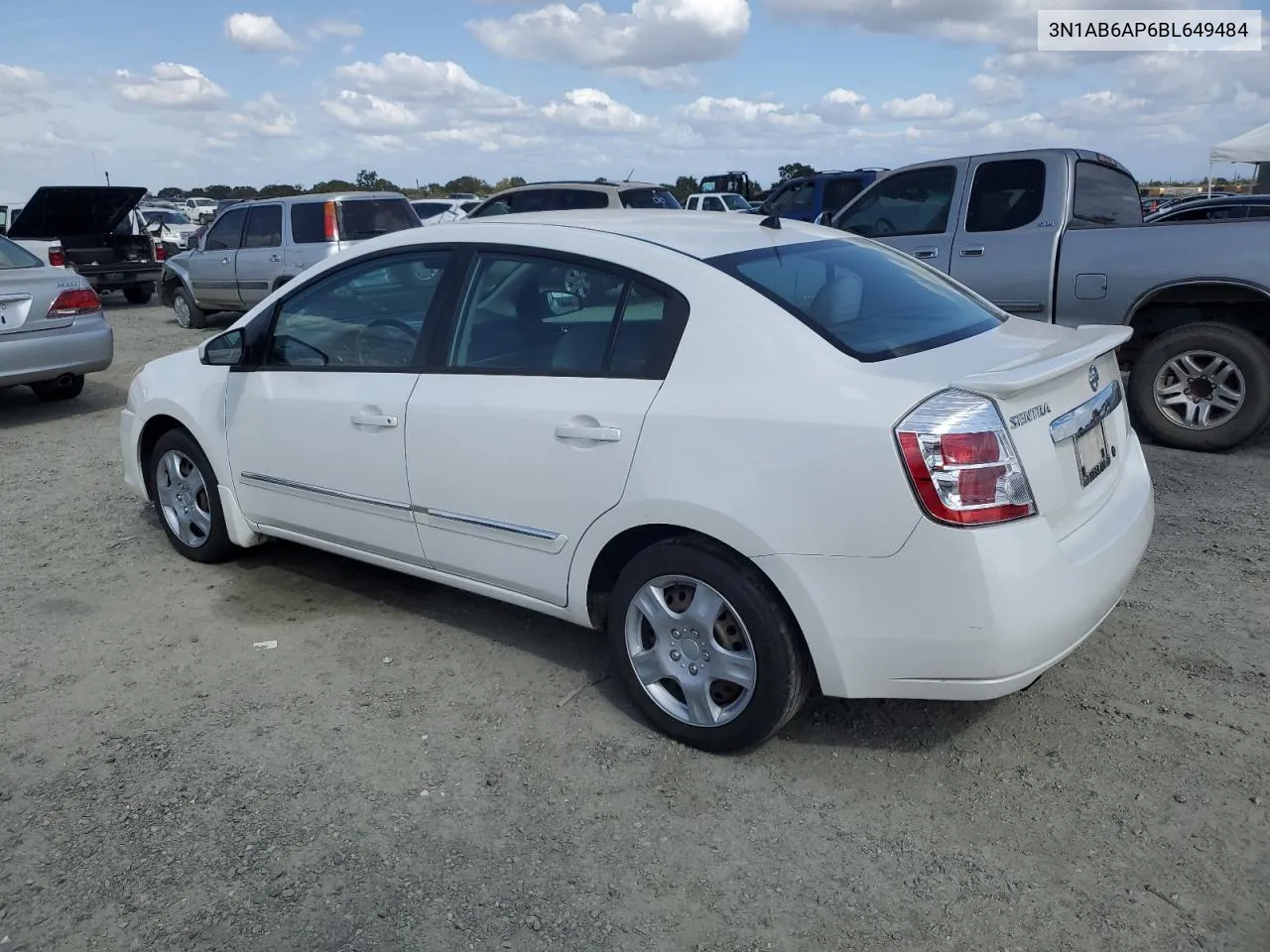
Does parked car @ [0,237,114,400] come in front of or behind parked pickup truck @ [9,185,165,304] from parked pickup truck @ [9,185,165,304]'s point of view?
behind

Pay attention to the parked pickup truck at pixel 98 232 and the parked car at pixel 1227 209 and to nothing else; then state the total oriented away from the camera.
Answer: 1

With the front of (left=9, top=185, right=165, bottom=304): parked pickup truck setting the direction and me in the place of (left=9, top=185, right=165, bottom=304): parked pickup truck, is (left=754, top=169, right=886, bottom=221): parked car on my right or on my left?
on my right

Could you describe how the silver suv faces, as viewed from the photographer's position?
facing away from the viewer and to the left of the viewer

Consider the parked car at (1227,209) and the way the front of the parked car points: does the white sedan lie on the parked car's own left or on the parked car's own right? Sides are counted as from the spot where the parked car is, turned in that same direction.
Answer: on the parked car's own left

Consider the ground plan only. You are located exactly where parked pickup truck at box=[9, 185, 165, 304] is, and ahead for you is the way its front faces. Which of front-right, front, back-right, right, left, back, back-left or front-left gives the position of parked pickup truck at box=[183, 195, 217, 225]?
front

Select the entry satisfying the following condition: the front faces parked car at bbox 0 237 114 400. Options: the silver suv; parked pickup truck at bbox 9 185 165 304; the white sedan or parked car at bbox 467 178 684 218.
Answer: the white sedan

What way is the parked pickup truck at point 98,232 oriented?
away from the camera

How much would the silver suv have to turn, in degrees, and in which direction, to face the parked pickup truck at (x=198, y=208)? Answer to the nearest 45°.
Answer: approximately 45° to its right
